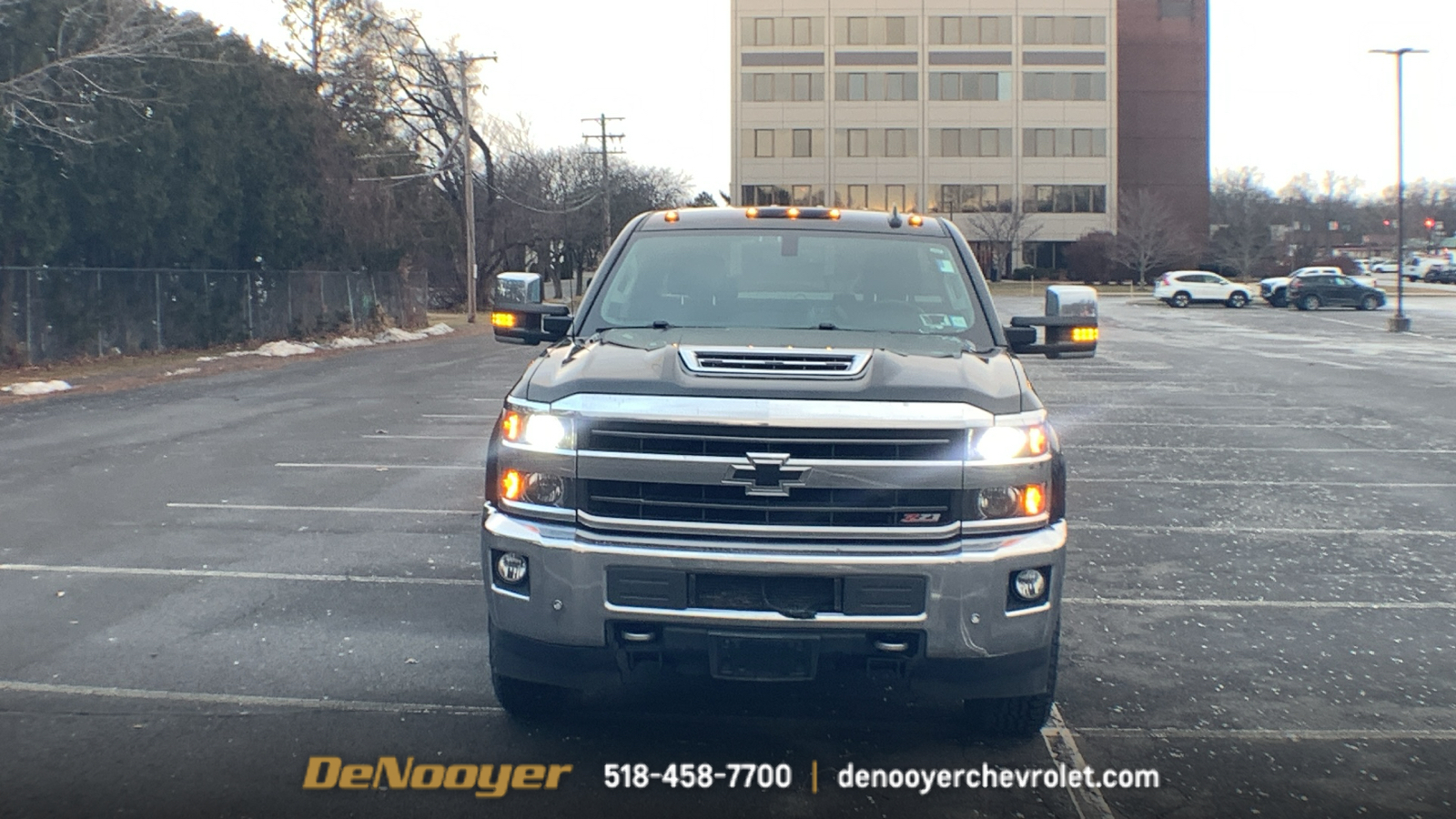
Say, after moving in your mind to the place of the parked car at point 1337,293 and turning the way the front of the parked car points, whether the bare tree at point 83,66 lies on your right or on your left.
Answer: on your right

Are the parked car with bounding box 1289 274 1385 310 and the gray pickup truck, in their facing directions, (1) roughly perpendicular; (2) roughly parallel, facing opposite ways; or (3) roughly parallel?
roughly perpendicular

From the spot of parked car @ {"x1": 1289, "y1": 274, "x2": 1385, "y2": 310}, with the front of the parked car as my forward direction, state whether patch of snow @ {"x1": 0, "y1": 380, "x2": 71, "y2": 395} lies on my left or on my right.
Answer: on my right

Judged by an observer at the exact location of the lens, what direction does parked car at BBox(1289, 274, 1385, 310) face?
facing to the right of the viewer

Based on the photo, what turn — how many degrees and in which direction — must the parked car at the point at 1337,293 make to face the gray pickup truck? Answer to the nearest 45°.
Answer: approximately 90° to its right

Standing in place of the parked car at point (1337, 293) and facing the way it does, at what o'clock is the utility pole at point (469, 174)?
The utility pole is roughly at 5 o'clock from the parked car.

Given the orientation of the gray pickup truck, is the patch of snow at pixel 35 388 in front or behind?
behind

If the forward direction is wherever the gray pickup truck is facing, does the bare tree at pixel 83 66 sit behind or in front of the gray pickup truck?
behind

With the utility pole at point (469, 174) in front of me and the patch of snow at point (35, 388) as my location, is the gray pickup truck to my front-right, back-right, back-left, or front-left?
back-right

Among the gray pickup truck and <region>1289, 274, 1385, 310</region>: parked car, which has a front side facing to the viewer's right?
the parked car
